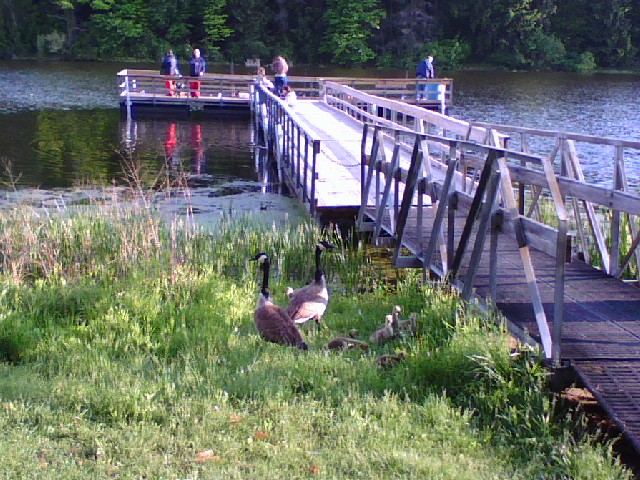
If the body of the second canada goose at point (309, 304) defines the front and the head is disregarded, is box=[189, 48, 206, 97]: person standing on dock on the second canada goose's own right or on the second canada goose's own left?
on the second canada goose's own left

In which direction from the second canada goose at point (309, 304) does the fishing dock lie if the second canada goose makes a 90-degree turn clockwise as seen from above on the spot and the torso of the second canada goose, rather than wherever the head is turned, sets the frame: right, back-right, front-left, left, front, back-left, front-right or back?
back

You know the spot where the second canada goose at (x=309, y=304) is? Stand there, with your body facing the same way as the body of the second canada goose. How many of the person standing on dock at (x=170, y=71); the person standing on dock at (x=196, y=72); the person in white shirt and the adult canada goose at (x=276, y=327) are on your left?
3

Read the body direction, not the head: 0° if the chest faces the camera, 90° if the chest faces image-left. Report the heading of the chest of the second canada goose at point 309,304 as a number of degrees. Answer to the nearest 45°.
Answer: approximately 270°

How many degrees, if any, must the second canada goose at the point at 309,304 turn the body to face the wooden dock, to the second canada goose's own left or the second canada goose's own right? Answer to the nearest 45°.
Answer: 0° — it already faces it

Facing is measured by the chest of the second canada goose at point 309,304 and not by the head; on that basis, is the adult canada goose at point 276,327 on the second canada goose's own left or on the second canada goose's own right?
on the second canada goose's own right

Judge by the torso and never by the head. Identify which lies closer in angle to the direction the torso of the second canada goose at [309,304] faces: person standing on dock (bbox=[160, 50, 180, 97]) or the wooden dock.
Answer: the wooden dock

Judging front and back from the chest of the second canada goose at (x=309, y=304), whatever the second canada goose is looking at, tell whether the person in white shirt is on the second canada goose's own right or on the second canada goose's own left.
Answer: on the second canada goose's own left

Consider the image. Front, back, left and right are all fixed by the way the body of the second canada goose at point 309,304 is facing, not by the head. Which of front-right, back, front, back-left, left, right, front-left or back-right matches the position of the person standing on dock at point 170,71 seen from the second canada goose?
left

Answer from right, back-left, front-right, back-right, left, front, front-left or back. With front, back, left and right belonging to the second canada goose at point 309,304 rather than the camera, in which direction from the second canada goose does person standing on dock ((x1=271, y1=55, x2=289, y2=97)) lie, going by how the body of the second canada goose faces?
left
